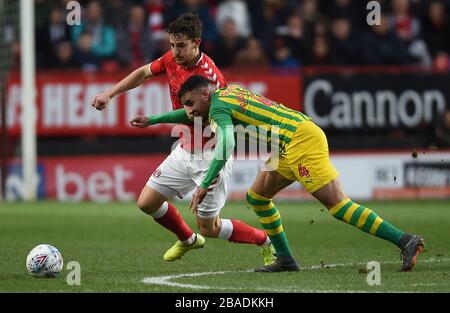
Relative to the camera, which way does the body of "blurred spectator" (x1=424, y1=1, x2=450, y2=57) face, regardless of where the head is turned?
toward the camera

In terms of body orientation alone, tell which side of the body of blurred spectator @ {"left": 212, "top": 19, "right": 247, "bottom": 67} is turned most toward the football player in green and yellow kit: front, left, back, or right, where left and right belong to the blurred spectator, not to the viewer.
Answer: front

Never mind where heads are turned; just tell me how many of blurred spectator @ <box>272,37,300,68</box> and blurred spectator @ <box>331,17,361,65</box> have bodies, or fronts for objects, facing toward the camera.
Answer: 2

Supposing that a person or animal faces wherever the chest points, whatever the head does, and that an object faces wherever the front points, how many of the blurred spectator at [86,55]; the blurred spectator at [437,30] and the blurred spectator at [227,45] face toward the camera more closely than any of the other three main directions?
3

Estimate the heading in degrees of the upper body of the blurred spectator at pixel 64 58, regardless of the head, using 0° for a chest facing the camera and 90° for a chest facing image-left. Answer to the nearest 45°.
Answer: approximately 0°

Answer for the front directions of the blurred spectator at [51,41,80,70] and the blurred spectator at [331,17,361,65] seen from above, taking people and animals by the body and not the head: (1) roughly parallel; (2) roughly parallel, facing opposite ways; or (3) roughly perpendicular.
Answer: roughly parallel

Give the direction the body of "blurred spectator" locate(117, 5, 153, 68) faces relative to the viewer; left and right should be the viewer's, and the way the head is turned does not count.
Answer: facing the viewer

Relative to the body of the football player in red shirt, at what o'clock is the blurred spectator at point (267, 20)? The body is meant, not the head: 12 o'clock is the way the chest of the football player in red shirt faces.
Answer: The blurred spectator is roughly at 5 o'clock from the football player in red shirt.

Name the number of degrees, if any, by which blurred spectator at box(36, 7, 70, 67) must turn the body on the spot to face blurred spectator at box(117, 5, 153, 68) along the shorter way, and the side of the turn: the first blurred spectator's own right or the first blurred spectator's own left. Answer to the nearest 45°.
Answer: approximately 45° to the first blurred spectator's own left

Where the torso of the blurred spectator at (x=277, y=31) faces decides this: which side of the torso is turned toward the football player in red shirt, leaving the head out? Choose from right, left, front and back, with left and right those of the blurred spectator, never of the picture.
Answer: front

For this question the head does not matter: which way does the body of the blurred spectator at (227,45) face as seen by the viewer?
toward the camera

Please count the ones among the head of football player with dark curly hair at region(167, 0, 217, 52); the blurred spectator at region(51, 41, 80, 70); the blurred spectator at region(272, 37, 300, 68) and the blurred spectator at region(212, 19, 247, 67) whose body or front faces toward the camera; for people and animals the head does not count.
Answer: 4

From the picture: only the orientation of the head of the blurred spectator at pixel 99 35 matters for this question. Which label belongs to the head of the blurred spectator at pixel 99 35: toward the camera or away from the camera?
toward the camera

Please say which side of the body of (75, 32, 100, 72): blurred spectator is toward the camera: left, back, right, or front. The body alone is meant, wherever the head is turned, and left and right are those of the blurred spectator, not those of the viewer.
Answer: front
